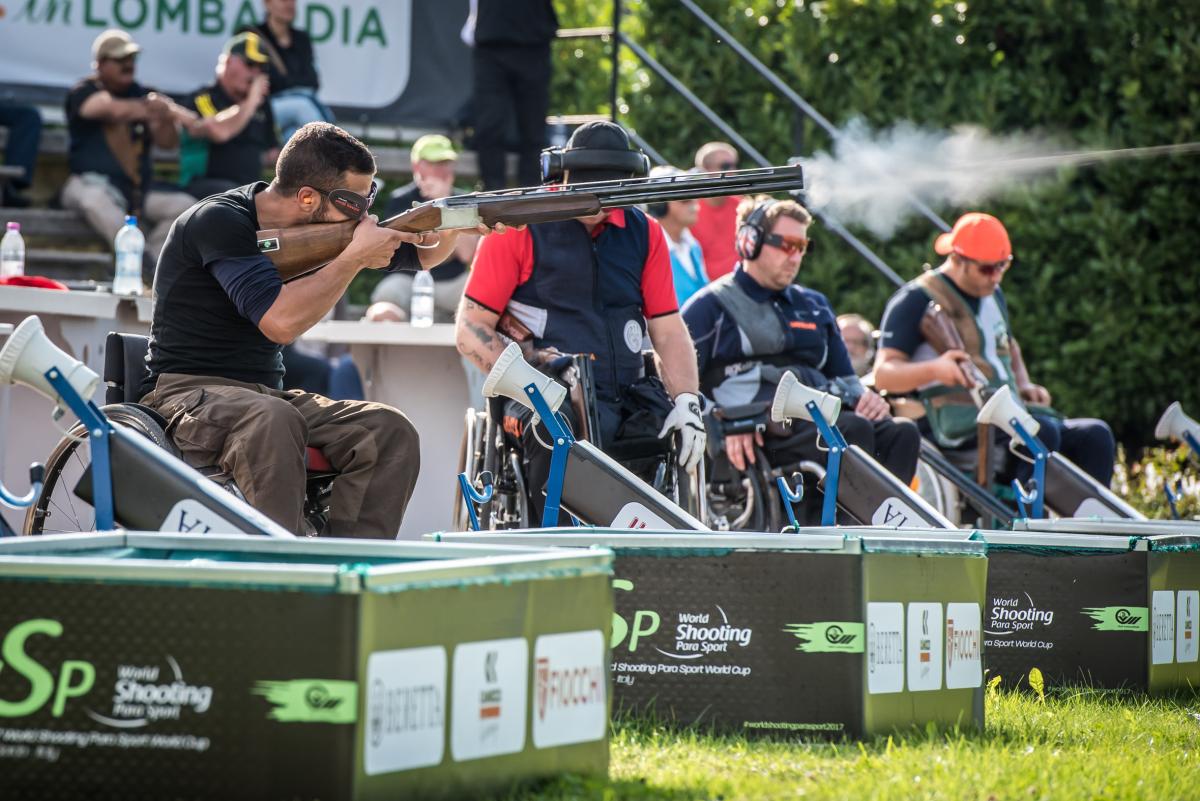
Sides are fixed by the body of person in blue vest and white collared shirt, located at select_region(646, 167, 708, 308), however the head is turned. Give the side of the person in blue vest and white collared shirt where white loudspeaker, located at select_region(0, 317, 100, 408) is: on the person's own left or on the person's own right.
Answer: on the person's own right

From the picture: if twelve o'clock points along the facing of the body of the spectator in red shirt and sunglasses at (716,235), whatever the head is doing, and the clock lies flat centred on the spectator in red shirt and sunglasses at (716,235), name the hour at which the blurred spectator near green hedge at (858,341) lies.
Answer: the blurred spectator near green hedge at (858,341) is roughly at 9 o'clock from the spectator in red shirt and sunglasses at (716,235).

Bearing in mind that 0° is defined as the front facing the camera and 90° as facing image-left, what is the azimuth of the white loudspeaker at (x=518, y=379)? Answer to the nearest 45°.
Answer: approximately 90°

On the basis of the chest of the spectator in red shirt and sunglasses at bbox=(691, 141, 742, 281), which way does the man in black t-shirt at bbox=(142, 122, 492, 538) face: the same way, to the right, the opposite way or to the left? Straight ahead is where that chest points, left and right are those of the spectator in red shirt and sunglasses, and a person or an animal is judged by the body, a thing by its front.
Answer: to the left

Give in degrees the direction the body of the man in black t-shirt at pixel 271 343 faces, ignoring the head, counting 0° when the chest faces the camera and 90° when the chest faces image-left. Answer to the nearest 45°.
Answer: approximately 270°

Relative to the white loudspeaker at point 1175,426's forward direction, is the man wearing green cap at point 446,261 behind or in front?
in front

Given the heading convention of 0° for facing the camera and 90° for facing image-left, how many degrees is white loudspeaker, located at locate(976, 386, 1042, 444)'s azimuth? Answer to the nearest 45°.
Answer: approximately 90°

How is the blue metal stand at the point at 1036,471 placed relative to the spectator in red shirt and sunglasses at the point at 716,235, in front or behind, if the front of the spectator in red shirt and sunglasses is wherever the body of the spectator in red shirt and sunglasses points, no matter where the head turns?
in front

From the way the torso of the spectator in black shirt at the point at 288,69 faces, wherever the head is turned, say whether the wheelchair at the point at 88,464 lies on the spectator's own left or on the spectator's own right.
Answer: on the spectator's own right

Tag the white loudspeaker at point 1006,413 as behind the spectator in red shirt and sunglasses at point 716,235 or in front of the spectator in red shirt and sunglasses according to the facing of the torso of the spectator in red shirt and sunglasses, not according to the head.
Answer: in front

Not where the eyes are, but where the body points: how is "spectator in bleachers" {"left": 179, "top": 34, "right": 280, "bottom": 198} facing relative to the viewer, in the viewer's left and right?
facing the viewer and to the right of the viewer

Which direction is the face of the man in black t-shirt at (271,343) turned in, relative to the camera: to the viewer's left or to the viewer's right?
to the viewer's right

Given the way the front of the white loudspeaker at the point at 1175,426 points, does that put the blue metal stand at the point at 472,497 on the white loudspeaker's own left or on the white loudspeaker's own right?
on the white loudspeaker's own left

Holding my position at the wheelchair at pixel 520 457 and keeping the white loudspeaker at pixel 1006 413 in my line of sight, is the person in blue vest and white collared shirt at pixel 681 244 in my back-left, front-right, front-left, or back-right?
front-left

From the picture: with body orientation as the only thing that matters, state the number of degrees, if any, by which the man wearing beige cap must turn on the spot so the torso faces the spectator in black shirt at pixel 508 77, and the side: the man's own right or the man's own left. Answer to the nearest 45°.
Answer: approximately 45° to the man's own left

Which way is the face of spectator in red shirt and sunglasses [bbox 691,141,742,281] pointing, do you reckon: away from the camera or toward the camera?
toward the camera

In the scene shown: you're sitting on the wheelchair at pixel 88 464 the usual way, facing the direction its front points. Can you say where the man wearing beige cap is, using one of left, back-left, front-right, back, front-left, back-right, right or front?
left
